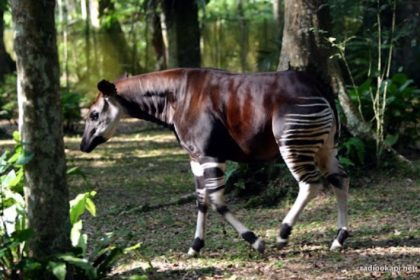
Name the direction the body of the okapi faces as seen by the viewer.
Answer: to the viewer's left

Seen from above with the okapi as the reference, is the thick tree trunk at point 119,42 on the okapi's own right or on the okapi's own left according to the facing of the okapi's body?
on the okapi's own right

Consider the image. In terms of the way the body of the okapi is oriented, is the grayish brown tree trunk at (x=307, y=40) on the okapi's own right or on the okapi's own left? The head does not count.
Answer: on the okapi's own right

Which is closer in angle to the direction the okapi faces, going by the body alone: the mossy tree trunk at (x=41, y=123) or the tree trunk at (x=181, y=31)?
the mossy tree trunk

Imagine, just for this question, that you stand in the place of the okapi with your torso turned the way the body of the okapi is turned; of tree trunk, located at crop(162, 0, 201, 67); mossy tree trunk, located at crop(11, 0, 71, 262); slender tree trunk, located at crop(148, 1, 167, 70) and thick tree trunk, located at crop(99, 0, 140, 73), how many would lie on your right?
3

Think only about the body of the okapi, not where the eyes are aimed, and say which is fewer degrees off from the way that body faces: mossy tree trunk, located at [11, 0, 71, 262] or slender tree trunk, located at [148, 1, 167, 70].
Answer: the mossy tree trunk

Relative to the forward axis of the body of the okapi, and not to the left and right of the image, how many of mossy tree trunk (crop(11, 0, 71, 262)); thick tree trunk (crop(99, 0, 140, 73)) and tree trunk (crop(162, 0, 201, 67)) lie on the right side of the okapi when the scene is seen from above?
2

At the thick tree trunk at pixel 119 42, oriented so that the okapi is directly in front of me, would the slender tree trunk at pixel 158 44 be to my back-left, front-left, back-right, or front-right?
front-left

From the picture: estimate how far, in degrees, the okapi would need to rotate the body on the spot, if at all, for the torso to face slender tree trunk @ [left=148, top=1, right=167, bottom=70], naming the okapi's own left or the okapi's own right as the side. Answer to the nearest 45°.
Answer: approximately 90° to the okapi's own right

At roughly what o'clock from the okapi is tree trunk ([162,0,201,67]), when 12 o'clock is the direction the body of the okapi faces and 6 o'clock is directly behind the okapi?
The tree trunk is roughly at 3 o'clock from the okapi.
